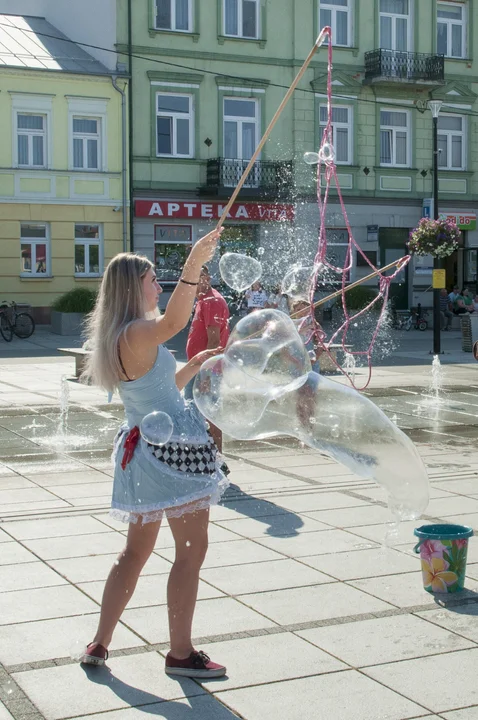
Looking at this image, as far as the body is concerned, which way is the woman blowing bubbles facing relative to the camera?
to the viewer's right

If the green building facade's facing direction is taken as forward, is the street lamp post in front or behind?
in front

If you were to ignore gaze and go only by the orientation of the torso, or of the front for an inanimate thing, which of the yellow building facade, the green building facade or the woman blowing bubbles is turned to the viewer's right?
the woman blowing bubbles

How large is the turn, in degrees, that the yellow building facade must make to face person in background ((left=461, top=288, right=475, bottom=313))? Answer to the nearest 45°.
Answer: approximately 90° to its left

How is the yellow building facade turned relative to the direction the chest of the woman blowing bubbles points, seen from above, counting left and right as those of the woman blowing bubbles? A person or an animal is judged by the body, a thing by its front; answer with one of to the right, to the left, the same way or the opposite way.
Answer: to the right

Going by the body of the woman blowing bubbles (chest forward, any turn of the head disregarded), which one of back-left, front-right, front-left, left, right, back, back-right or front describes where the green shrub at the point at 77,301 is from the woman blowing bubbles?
left

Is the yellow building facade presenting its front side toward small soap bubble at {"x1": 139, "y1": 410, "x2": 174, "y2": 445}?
yes

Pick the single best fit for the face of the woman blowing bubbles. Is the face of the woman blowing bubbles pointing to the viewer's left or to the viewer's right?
to the viewer's right

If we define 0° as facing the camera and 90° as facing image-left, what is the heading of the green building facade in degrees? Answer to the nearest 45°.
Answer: approximately 0°

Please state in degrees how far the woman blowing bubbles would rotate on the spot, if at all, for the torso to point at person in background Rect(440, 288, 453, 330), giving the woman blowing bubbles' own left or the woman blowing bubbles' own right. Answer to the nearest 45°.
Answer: approximately 90° to the woman blowing bubbles' own left

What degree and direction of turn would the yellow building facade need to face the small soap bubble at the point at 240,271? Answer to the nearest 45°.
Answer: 0° — it already faces it
